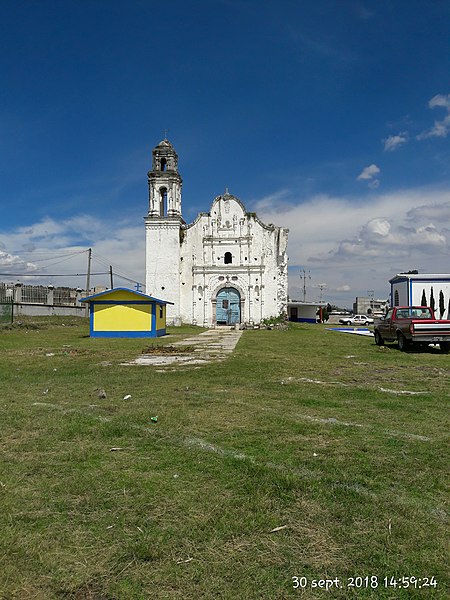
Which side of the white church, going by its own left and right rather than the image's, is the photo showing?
front

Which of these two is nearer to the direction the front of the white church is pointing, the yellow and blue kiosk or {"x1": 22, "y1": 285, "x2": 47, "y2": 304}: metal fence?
the yellow and blue kiosk

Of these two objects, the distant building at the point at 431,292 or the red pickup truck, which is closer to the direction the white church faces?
the red pickup truck

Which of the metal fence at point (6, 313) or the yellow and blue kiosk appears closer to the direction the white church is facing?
the yellow and blue kiosk

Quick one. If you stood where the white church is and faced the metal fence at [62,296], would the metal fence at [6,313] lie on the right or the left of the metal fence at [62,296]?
left

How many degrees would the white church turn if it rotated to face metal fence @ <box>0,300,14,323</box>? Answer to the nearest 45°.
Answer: approximately 90° to its right

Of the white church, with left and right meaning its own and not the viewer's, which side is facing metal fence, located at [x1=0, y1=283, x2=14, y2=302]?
right

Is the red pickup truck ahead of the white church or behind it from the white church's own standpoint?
ahead

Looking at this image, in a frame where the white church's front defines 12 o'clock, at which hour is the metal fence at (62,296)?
The metal fence is roughly at 4 o'clock from the white church.
